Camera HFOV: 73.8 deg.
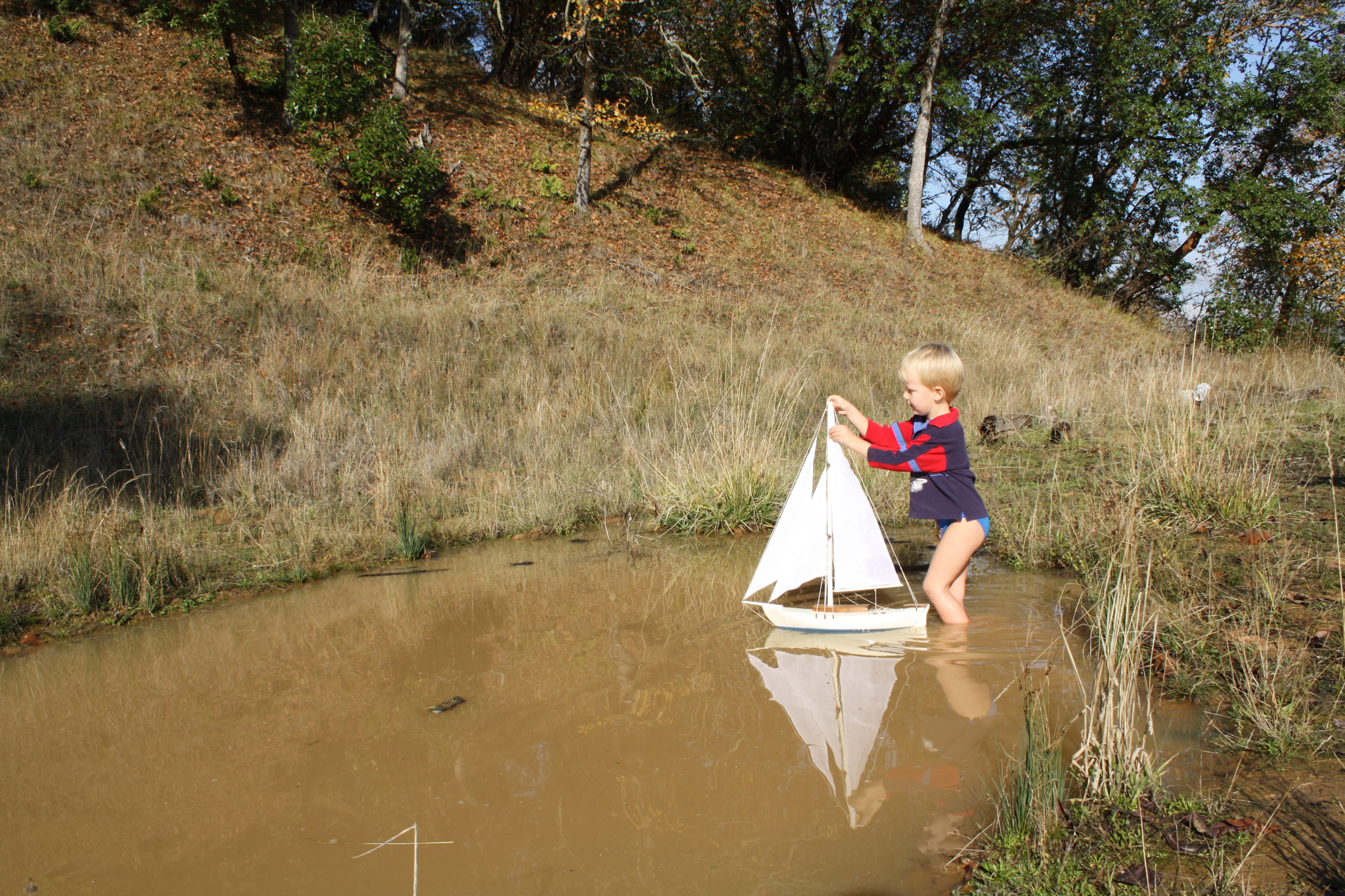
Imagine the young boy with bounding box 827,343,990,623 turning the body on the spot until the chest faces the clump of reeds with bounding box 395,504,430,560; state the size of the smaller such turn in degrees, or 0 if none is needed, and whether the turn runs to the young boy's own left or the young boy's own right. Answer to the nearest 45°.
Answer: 0° — they already face it

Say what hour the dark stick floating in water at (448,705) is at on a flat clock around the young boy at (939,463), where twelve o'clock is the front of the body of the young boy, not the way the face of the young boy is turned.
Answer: The dark stick floating in water is roughly at 11 o'clock from the young boy.

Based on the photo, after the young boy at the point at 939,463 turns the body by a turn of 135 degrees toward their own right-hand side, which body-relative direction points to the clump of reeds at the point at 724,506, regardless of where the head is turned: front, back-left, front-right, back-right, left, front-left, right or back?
left

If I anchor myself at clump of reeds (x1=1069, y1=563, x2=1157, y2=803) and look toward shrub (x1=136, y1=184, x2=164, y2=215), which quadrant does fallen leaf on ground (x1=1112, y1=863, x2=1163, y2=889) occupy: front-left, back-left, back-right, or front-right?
back-left

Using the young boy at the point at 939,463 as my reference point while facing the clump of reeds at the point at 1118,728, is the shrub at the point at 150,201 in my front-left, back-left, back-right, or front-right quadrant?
back-right

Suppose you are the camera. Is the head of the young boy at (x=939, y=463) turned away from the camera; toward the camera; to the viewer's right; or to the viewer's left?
to the viewer's left

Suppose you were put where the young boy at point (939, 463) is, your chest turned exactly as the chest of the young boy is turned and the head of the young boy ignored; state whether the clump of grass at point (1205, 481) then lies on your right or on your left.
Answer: on your right

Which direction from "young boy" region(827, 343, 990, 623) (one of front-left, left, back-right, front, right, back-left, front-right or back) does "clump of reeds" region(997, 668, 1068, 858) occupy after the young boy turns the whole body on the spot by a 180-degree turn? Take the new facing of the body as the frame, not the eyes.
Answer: right

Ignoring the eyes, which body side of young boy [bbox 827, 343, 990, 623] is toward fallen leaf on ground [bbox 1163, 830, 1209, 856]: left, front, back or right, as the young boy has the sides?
left

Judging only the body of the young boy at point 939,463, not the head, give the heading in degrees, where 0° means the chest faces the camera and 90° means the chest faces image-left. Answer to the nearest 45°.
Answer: approximately 90°

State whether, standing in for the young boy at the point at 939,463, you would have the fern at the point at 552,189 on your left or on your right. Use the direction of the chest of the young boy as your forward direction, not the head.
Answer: on your right

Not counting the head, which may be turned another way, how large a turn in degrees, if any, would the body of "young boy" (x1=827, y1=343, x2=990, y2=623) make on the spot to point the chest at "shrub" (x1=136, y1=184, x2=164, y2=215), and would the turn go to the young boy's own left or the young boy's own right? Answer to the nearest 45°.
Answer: approximately 45° to the young boy's own right

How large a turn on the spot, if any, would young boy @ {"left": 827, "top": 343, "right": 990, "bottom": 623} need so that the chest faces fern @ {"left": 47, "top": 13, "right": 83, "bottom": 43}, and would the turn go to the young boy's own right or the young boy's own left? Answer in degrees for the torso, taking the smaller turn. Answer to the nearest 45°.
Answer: approximately 45° to the young boy's own right

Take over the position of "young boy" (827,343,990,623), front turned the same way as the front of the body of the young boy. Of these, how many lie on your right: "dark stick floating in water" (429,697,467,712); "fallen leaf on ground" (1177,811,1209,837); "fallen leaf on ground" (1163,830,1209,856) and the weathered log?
1

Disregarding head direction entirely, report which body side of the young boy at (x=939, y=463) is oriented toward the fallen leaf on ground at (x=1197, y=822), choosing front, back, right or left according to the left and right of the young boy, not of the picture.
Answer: left

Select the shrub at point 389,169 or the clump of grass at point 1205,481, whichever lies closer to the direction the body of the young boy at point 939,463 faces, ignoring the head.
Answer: the shrub

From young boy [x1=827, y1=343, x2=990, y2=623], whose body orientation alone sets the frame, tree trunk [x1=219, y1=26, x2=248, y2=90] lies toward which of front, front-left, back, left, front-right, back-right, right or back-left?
front-right
